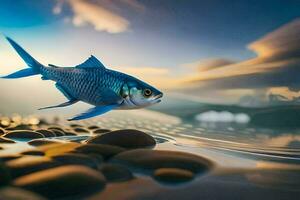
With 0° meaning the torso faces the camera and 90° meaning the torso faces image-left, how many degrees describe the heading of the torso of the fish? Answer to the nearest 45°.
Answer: approximately 270°

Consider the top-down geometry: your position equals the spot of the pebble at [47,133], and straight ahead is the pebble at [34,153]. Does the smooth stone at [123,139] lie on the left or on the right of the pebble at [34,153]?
left

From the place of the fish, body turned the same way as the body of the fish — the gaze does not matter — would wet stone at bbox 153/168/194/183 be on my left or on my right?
on my right
